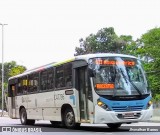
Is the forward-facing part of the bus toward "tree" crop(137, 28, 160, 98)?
no
